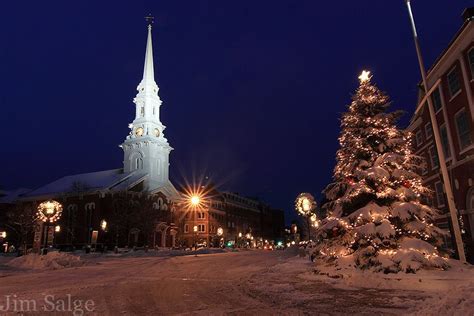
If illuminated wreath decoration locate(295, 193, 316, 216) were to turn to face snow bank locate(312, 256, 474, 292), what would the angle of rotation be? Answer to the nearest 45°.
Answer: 0° — it already faces it

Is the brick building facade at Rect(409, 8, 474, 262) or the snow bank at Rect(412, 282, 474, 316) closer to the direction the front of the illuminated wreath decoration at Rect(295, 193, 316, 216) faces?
the snow bank

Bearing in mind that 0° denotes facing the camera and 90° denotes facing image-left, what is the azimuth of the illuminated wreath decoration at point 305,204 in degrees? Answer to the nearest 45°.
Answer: approximately 0°

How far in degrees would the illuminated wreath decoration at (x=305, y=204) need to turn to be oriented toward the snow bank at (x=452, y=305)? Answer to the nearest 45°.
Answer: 0° — it already faces it

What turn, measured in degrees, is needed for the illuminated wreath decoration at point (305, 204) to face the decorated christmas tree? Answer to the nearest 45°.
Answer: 0° — it already faces it
